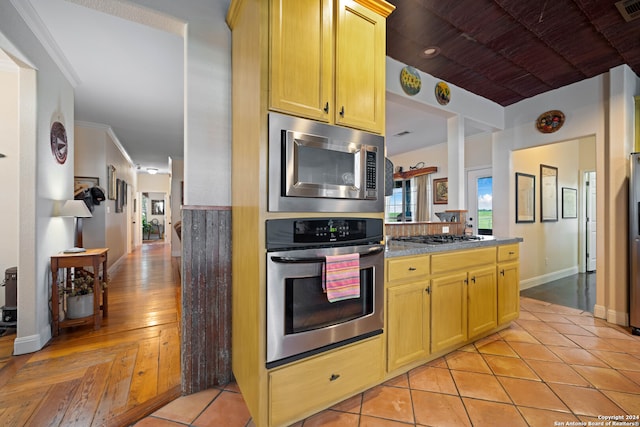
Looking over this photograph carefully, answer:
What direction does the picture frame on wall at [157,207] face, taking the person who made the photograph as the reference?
facing the viewer

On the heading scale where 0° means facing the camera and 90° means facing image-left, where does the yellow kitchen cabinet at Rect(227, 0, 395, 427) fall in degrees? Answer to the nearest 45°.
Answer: approximately 315°

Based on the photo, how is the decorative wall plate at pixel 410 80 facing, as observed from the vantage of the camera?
facing the viewer and to the right of the viewer

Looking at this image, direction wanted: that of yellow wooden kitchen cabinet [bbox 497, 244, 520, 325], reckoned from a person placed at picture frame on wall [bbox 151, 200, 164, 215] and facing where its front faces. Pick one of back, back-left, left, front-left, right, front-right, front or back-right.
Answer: front

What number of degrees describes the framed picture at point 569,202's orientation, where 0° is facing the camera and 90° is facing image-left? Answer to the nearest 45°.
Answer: approximately 315°

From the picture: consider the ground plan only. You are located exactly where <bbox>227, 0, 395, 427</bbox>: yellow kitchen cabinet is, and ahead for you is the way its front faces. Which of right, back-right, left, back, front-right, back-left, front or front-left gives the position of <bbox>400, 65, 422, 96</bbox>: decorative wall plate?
left

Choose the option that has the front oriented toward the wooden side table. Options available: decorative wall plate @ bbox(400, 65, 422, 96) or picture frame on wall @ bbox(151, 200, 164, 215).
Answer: the picture frame on wall

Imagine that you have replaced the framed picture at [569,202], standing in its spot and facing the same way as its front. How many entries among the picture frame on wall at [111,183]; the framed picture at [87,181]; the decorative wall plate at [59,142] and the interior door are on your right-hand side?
3

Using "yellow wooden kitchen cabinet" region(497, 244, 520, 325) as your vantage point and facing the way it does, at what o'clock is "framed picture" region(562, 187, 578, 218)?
The framed picture is roughly at 8 o'clock from the yellow wooden kitchen cabinet.

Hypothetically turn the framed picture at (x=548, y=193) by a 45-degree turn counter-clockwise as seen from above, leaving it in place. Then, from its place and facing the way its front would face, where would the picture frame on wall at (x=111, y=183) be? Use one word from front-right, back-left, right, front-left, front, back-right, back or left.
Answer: back-right

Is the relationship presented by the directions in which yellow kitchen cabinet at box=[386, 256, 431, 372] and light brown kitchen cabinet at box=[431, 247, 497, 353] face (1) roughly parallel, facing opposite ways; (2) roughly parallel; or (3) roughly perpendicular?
roughly parallel

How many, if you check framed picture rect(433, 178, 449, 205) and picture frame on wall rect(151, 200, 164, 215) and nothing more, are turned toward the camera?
2

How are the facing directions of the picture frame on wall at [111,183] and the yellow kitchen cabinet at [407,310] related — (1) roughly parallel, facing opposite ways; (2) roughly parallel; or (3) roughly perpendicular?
roughly perpendicular

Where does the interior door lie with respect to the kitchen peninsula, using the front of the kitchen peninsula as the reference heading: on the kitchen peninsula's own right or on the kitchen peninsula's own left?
on the kitchen peninsula's own left

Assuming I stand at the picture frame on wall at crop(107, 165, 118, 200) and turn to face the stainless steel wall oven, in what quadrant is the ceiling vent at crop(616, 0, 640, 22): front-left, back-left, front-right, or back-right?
front-left
